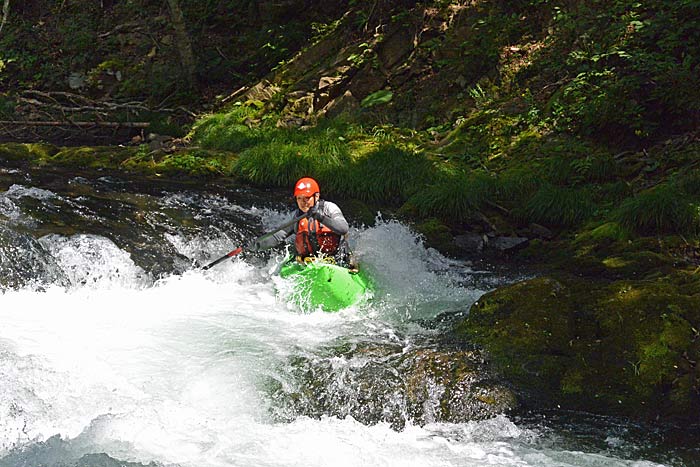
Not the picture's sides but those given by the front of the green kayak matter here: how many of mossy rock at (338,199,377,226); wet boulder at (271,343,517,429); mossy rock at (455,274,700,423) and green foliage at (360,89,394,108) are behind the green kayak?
2

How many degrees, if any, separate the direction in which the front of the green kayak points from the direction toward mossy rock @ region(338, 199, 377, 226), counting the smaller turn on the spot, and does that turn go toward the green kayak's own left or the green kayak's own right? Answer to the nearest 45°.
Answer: approximately 180°

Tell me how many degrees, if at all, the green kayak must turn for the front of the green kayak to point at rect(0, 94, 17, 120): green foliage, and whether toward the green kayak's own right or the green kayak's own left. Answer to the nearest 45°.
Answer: approximately 135° to the green kayak's own right

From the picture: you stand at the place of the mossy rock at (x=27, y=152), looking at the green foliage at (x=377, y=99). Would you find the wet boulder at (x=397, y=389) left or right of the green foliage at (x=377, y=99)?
right

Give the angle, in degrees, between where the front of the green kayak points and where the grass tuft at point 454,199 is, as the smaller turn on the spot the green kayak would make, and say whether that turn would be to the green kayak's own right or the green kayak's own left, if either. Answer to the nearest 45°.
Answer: approximately 135° to the green kayak's own left

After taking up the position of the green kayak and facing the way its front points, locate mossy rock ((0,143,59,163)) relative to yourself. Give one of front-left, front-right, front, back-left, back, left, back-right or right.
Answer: back-right

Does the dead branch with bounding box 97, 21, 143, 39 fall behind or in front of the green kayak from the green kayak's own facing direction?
behind

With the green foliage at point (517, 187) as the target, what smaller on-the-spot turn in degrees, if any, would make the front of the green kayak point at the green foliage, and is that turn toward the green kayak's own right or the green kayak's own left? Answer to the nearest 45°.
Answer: approximately 135° to the green kayak's own left

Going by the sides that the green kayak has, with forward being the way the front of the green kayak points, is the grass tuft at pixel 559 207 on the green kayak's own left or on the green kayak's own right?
on the green kayak's own left

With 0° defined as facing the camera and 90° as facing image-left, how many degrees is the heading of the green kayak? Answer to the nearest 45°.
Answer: approximately 0°
